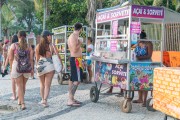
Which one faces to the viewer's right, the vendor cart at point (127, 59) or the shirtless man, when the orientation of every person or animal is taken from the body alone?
the shirtless man

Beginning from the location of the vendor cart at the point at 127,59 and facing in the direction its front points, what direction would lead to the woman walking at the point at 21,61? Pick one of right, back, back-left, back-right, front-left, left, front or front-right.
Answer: front-right

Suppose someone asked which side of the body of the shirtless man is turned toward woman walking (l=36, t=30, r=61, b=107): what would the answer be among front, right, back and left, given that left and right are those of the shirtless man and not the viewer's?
back

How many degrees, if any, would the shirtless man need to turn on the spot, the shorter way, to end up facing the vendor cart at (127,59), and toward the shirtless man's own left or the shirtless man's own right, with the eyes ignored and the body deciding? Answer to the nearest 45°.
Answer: approximately 45° to the shirtless man's own right

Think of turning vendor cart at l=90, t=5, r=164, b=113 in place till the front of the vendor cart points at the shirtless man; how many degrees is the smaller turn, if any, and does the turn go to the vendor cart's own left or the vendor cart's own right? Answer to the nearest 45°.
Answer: approximately 45° to the vendor cart's own right

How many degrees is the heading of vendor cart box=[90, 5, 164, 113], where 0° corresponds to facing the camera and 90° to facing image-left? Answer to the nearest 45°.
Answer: approximately 45°

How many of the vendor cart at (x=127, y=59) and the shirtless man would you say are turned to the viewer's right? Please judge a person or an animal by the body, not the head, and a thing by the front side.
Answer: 1

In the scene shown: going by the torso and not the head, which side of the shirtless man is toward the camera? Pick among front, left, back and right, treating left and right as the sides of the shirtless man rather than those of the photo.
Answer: right

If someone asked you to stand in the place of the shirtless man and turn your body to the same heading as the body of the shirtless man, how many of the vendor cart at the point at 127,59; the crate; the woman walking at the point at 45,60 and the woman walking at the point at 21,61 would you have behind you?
2

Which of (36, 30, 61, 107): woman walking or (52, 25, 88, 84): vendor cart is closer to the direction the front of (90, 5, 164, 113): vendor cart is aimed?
the woman walking

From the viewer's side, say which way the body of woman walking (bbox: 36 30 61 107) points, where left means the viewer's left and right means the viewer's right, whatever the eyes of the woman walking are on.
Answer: facing away from the viewer and to the right of the viewer
